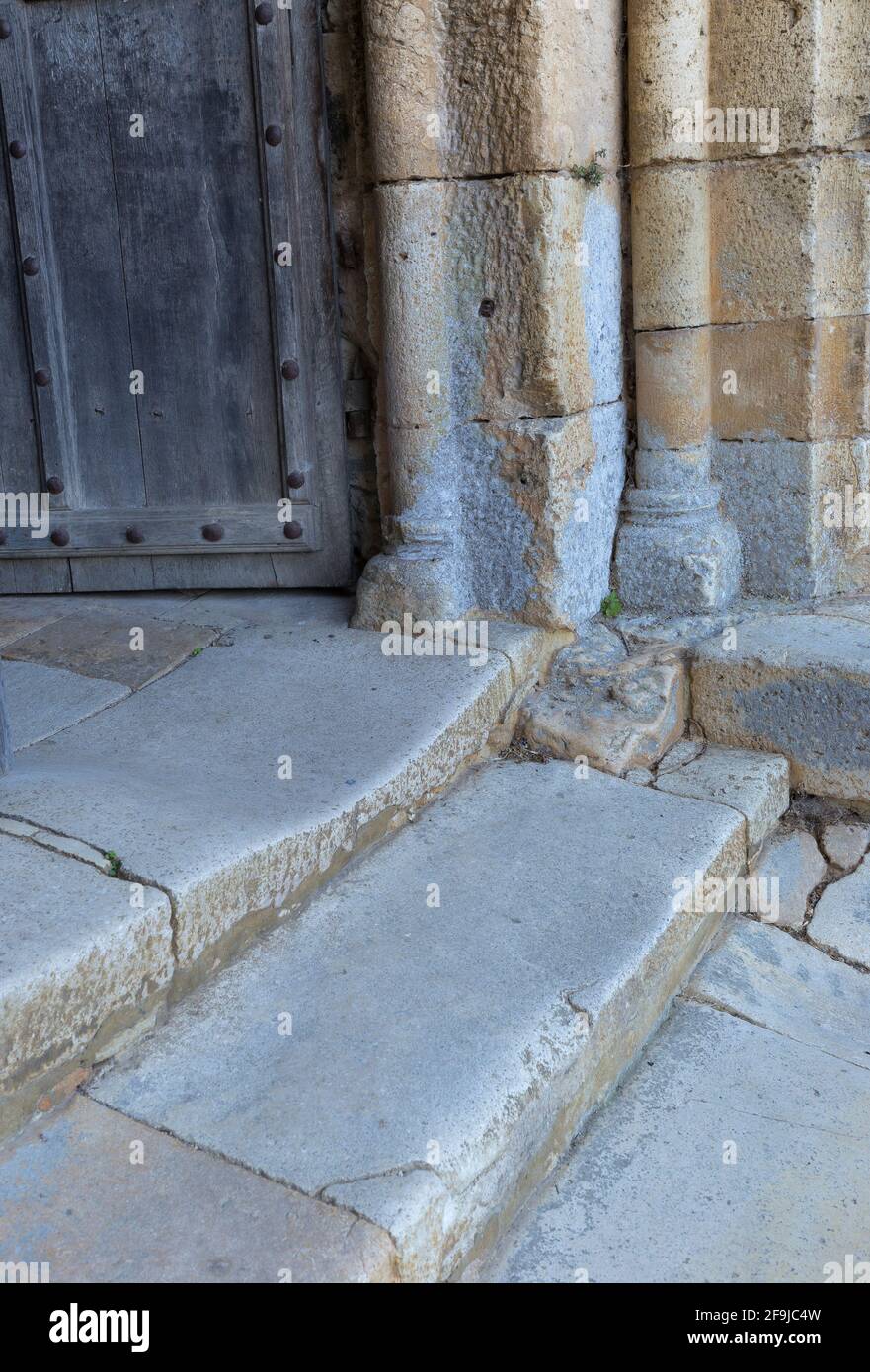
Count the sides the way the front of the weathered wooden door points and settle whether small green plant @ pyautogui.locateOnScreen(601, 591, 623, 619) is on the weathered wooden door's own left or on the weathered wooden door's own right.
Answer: on the weathered wooden door's own left

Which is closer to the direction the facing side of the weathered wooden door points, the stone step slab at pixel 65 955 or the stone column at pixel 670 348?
the stone step slab

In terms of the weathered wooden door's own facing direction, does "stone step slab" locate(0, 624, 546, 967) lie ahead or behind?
ahead

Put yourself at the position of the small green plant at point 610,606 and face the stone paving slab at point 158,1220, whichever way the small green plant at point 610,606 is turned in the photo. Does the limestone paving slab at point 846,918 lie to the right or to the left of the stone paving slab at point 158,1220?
left

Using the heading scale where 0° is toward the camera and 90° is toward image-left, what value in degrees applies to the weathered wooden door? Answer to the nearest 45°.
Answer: approximately 0°

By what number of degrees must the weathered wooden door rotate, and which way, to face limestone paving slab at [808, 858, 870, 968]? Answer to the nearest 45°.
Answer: approximately 45° to its left

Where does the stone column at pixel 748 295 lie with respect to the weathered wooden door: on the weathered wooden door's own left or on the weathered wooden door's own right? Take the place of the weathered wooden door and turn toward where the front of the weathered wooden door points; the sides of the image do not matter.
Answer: on the weathered wooden door's own left

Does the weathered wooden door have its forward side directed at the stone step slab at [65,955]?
yes

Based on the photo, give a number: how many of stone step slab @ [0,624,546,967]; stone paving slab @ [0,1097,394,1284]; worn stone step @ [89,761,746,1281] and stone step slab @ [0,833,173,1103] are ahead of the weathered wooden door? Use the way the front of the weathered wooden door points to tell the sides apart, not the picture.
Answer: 4

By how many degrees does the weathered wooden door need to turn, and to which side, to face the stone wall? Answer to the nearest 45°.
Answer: approximately 90° to its left
